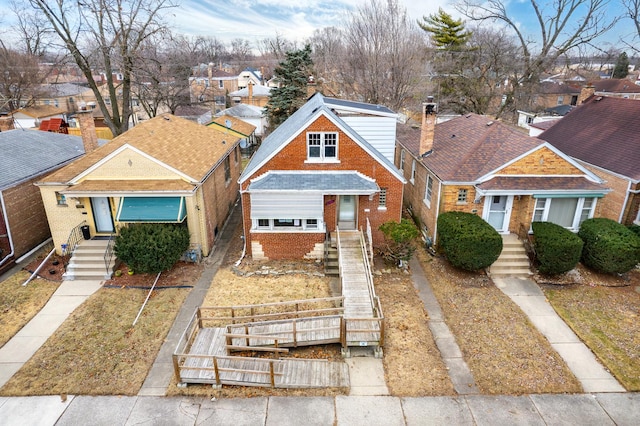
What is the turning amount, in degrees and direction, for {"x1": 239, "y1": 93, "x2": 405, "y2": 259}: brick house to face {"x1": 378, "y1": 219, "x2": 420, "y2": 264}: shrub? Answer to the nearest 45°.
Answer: approximately 90° to its left

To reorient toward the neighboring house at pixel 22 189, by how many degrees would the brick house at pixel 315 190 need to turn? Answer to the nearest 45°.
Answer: approximately 90° to its right

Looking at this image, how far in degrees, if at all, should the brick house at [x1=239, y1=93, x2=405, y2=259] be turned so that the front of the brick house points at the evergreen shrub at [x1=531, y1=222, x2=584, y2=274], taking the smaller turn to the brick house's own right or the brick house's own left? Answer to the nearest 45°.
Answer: approximately 90° to the brick house's own left

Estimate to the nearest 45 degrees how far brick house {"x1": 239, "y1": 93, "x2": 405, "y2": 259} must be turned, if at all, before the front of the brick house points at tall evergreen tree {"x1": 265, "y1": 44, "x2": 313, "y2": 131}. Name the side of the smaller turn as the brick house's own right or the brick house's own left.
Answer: approximately 180°

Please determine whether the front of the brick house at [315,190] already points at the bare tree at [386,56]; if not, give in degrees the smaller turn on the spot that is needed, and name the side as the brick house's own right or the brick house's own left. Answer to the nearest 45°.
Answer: approximately 180°

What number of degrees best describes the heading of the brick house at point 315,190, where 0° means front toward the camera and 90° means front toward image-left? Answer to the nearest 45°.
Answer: approximately 0°

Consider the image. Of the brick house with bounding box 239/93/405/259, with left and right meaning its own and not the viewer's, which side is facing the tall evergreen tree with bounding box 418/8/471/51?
back

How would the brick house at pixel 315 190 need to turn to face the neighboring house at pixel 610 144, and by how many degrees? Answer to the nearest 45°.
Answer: approximately 90° to its left

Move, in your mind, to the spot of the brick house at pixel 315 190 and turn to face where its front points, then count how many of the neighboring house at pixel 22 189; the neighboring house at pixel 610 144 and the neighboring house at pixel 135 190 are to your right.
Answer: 2

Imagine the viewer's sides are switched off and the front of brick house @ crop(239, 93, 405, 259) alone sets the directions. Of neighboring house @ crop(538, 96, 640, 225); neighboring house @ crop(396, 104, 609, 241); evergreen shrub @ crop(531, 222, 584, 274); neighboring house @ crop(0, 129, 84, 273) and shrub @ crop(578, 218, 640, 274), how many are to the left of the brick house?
4
